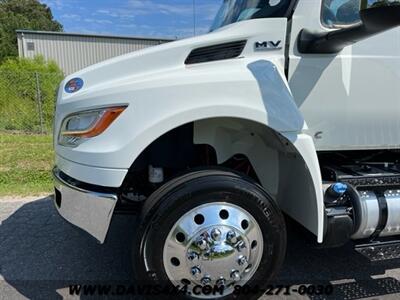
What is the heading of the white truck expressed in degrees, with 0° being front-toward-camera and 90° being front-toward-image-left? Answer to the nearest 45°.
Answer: approximately 90°

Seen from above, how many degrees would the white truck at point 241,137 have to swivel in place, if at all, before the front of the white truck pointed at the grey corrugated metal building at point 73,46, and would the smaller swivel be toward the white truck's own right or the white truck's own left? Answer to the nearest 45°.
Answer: approximately 90° to the white truck's own right

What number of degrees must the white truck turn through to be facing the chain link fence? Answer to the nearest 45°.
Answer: approximately 45° to its right
